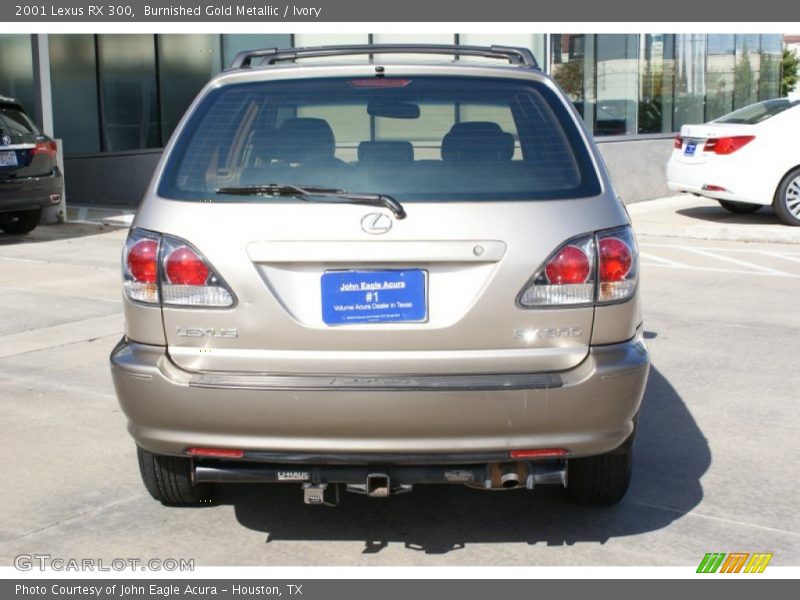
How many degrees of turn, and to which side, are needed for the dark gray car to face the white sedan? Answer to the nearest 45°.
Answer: approximately 135° to its right

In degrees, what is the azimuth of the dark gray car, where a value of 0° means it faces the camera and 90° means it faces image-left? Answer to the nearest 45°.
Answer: approximately 135°

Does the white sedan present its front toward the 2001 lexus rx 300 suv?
no

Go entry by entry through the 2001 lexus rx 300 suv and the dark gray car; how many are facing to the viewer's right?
0

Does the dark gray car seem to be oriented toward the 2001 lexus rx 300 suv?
no

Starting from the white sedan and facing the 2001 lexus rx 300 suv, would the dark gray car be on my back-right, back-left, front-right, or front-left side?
front-right

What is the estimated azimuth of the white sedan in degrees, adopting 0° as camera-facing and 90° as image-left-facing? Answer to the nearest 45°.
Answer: approximately 225°

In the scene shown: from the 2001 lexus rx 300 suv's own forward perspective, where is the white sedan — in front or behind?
in front

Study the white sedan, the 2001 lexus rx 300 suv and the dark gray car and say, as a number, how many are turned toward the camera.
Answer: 0

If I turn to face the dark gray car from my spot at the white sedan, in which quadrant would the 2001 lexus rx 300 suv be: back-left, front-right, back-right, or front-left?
front-left

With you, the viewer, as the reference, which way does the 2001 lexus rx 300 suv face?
facing away from the viewer

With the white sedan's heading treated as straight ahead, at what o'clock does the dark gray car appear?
The dark gray car is roughly at 7 o'clock from the white sedan.

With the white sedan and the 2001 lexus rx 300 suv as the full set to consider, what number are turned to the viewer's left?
0

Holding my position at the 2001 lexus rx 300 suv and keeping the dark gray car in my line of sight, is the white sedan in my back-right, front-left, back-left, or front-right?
front-right
